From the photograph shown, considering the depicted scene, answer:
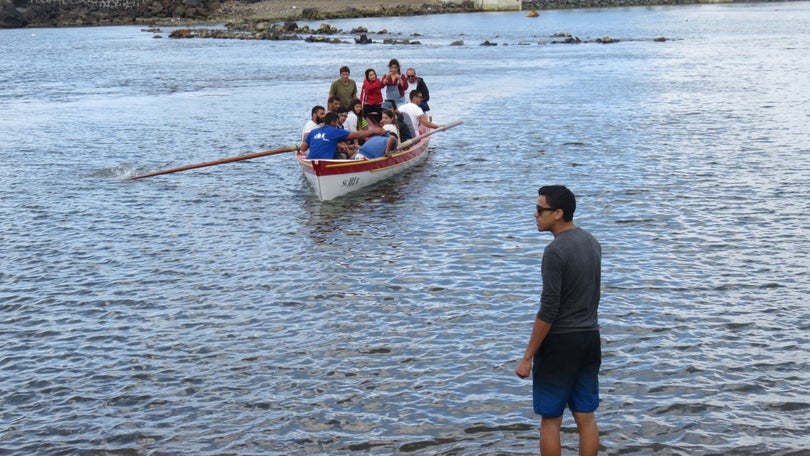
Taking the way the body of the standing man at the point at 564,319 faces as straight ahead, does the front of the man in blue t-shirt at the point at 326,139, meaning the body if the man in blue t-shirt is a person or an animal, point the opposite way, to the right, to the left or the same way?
to the right

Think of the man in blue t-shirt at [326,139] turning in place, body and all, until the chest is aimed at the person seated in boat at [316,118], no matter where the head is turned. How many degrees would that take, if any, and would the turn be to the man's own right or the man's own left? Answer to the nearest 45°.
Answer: approximately 45° to the man's own left

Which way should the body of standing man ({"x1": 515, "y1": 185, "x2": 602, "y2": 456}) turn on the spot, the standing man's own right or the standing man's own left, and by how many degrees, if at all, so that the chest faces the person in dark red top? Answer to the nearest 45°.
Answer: approximately 45° to the standing man's own right

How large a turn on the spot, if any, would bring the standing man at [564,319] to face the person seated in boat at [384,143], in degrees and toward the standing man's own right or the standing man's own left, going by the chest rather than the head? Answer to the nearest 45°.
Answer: approximately 45° to the standing man's own right

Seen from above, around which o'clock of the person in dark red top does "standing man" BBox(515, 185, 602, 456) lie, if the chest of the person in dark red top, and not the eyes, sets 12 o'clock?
The standing man is roughly at 12 o'clock from the person in dark red top.

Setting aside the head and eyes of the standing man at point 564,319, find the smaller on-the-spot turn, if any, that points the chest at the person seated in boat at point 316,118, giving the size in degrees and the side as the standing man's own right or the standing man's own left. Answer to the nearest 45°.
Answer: approximately 45° to the standing man's own right

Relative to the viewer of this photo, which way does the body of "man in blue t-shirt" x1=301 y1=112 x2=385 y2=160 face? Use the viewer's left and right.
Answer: facing away from the viewer and to the right of the viewer

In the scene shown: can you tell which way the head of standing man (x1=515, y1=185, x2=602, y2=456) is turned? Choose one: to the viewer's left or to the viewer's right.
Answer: to the viewer's left

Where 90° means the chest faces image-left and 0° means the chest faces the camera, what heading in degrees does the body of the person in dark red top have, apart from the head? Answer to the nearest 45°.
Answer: approximately 0°

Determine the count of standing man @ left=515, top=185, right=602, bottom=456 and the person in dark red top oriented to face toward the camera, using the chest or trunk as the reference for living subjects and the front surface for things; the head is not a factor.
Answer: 1

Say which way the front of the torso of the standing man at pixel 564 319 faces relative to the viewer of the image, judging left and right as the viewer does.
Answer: facing away from the viewer and to the left of the viewer
